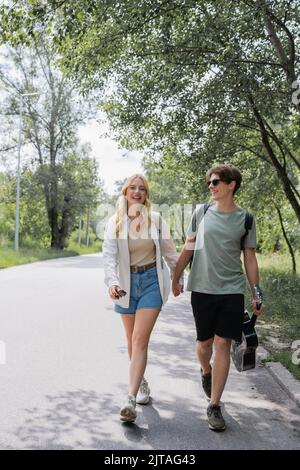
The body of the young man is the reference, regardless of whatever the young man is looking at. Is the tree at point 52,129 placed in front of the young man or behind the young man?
behind

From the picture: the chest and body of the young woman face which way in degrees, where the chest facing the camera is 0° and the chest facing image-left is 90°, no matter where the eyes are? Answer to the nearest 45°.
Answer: approximately 0°

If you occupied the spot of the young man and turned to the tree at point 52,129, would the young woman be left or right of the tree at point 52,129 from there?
left

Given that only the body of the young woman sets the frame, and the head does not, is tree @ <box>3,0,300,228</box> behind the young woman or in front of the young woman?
behind

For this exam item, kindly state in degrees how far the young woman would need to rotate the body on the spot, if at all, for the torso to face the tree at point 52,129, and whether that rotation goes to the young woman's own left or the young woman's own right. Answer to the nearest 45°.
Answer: approximately 180°

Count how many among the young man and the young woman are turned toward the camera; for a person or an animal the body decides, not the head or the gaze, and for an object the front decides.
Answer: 2

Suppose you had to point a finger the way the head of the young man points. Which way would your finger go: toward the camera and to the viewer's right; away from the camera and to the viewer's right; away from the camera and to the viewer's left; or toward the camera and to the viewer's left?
toward the camera and to the viewer's left

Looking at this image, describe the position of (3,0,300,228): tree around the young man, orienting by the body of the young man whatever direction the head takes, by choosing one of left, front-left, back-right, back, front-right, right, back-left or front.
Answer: back

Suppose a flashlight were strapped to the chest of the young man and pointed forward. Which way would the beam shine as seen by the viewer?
toward the camera

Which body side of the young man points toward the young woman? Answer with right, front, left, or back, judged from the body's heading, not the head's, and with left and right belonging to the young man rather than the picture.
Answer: right
